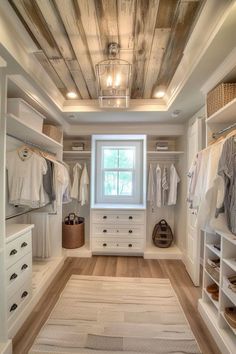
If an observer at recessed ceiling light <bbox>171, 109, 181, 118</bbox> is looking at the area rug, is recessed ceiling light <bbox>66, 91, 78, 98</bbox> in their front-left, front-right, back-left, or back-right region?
front-right

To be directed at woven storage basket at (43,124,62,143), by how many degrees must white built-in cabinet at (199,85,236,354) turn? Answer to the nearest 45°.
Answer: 0° — it already faces it

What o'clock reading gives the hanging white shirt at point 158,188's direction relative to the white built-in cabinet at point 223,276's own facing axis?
The hanging white shirt is roughly at 2 o'clock from the white built-in cabinet.

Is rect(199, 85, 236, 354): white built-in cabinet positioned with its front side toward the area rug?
yes

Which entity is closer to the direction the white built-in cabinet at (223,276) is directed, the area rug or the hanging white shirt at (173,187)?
the area rug

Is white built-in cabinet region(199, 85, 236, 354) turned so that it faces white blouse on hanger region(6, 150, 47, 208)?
yes

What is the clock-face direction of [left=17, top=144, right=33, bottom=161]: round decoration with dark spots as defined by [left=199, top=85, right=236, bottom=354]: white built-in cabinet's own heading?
The round decoration with dark spots is roughly at 12 o'clock from the white built-in cabinet.

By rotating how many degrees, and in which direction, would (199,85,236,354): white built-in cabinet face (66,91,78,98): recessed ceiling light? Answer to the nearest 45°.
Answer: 0° — it already faces it

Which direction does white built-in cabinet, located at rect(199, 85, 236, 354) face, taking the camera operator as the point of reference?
facing to the left of the viewer

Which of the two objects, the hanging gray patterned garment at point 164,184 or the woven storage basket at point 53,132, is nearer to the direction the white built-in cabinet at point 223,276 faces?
the woven storage basket
